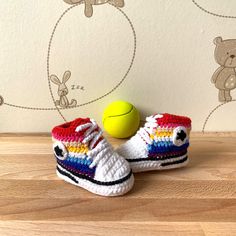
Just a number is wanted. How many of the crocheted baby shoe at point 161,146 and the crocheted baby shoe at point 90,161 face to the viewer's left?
1

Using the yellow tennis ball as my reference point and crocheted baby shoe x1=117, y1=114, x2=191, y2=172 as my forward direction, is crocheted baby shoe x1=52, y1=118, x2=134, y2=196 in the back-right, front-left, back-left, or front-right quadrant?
front-right

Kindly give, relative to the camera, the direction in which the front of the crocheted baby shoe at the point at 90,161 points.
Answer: facing the viewer and to the right of the viewer

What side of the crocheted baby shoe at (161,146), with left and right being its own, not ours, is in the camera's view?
left
